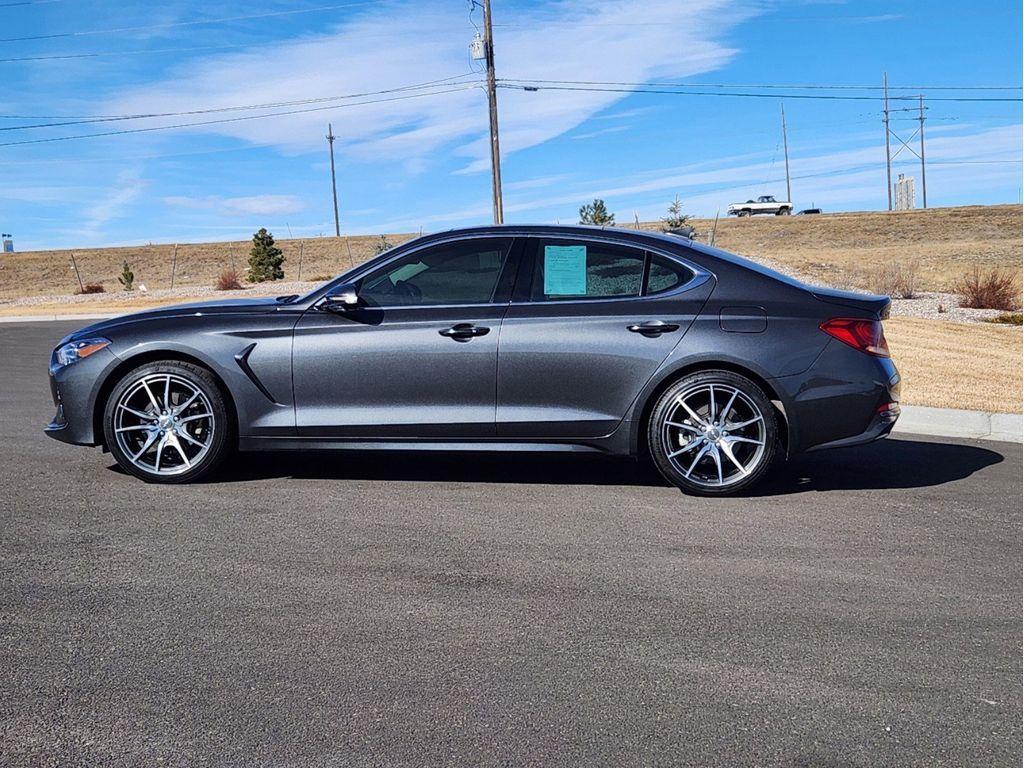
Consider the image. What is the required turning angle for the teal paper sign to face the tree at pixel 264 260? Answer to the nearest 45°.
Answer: approximately 180°

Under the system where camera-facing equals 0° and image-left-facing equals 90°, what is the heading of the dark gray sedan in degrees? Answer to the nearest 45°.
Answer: approximately 90°

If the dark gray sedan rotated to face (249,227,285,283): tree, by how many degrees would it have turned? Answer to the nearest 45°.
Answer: approximately 90° to its right

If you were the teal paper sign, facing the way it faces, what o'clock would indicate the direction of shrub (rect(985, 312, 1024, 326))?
The shrub is roughly at 7 o'clock from the teal paper sign.

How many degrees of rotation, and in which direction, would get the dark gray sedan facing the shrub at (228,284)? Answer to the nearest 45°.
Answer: approximately 90° to its right

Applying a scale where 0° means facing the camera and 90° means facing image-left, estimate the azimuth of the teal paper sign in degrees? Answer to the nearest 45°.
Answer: approximately 0°

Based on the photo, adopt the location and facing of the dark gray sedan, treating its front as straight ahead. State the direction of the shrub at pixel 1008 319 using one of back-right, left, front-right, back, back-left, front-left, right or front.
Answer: back-right

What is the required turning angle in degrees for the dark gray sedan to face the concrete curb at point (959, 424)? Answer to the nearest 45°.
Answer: approximately 135° to its right

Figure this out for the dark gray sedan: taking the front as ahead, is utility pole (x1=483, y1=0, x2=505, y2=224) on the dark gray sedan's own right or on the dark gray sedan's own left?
on the dark gray sedan's own right

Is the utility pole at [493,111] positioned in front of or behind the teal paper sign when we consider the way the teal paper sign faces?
behind

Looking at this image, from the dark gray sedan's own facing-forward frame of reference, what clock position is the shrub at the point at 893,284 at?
The shrub is roughly at 4 o'clock from the dark gray sedan.
